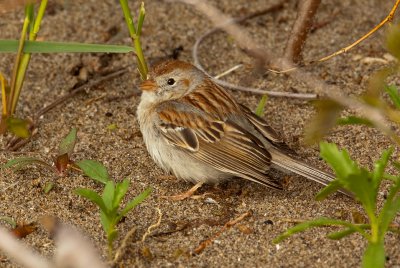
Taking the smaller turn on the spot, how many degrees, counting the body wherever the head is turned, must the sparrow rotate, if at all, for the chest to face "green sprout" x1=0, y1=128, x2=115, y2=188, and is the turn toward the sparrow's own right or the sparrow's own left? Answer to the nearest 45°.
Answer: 0° — it already faces it

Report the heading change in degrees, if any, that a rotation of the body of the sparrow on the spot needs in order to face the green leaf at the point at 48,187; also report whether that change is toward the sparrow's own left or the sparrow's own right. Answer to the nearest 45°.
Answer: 0° — it already faces it

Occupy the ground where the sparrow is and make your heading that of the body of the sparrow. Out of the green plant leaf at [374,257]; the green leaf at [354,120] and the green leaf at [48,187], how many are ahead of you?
1

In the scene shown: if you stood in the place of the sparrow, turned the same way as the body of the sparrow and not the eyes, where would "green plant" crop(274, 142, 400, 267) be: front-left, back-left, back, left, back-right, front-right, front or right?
back-left

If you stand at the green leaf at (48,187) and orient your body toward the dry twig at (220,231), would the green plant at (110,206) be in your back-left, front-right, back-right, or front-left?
front-right

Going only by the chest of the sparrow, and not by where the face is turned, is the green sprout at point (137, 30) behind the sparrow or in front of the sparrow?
in front

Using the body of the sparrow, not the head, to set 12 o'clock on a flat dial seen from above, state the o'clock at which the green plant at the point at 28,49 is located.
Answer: The green plant is roughly at 12 o'clock from the sparrow.

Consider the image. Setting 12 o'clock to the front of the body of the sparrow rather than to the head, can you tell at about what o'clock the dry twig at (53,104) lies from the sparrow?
The dry twig is roughly at 1 o'clock from the sparrow.

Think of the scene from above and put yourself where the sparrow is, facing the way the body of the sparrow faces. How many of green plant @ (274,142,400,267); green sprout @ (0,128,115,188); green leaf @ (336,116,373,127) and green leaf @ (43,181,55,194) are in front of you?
2

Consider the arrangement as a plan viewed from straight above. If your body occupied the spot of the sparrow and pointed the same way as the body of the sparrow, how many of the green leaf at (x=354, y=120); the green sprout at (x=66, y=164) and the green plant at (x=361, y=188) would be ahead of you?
1

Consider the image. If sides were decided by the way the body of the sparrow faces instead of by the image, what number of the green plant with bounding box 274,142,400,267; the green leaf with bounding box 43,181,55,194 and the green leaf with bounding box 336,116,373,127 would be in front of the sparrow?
1

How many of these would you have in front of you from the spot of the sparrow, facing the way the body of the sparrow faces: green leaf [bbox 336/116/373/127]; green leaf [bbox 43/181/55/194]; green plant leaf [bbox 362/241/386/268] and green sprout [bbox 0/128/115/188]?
2

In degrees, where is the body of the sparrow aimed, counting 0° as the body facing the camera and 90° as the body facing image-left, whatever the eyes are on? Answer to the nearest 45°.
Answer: approximately 90°
